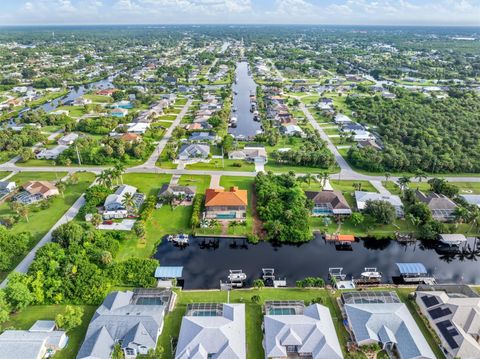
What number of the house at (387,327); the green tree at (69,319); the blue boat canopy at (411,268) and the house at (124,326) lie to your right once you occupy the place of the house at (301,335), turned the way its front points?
2

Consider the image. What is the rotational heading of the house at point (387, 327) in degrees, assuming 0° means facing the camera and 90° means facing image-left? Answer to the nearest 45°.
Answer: approximately 0°

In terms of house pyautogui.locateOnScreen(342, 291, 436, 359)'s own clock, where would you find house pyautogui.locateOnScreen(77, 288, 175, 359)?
house pyautogui.locateOnScreen(77, 288, 175, 359) is roughly at 2 o'clock from house pyautogui.locateOnScreen(342, 291, 436, 359).

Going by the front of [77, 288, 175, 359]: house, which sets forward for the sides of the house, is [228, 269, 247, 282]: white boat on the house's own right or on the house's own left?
on the house's own left

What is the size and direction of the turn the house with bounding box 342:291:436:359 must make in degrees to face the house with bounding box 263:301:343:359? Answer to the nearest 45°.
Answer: approximately 45° to its right

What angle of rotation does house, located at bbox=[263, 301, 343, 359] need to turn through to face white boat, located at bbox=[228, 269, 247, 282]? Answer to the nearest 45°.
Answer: approximately 135° to its right

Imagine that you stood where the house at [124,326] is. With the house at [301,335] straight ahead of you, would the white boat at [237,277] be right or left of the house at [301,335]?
left
